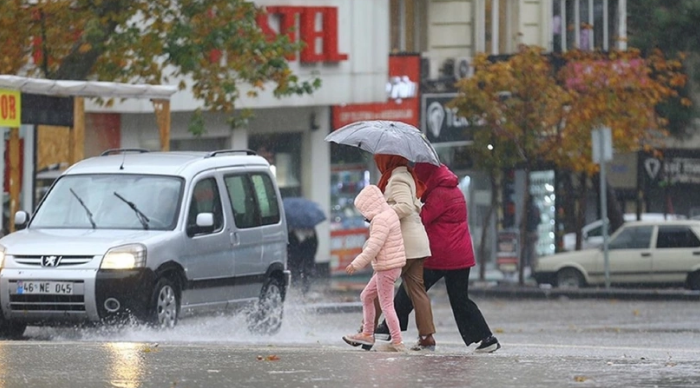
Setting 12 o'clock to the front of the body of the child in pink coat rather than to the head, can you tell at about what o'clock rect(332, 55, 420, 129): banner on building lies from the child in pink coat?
The banner on building is roughly at 3 o'clock from the child in pink coat.

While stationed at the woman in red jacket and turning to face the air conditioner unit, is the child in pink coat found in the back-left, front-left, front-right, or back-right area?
back-left

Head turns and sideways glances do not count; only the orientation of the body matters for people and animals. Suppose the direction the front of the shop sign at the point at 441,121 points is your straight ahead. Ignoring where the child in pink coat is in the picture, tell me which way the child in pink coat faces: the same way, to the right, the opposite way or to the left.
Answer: to the right

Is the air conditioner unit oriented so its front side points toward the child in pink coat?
yes

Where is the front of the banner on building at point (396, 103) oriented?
toward the camera

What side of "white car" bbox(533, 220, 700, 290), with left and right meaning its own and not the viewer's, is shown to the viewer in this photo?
left

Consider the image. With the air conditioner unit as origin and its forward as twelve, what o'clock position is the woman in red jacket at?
The woman in red jacket is roughly at 12 o'clock from the air conditioner unit.

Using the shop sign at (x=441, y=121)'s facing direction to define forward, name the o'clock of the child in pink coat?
The child in pink coat is roughly at 12 o'clock from the shop sign.

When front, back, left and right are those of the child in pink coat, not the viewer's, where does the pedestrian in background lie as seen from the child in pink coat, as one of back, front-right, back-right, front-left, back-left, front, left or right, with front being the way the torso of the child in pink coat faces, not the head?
right

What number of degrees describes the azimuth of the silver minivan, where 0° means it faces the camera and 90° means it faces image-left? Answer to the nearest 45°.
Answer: approximately 45°

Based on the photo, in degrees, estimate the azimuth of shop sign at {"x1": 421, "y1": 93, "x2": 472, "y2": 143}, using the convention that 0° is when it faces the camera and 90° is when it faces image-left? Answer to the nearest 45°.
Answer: approximately 0°

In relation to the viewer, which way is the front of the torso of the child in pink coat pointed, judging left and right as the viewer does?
facing to the left of the viewer

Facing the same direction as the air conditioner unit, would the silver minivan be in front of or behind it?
in front

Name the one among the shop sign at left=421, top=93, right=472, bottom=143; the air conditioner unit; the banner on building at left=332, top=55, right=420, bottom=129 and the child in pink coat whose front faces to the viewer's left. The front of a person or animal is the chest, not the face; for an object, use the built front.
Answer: the child in pink coat
